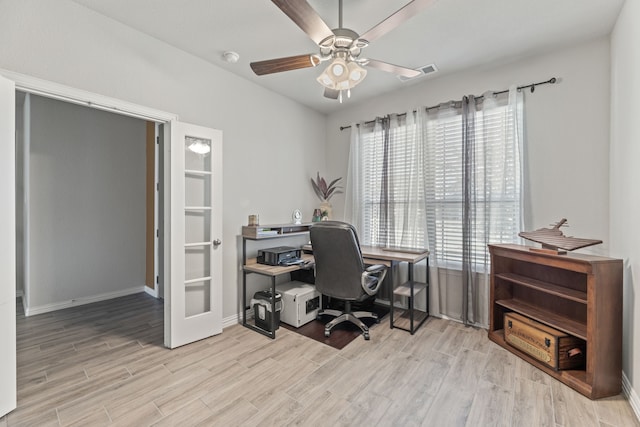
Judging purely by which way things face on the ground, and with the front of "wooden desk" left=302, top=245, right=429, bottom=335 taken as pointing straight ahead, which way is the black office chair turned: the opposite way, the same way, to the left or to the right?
the opposite way

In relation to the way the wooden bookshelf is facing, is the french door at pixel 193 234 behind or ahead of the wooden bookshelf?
ahead

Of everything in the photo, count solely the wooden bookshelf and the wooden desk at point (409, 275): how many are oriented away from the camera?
0

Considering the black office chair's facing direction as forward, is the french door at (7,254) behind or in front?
behind

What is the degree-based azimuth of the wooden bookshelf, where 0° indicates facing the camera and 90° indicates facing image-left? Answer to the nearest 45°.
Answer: approximately 45°

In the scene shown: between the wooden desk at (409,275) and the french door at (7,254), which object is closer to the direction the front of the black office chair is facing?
the wooden desk

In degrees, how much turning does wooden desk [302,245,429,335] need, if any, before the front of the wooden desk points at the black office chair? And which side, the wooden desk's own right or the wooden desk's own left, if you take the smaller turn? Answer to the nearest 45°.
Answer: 0° — it already faces it

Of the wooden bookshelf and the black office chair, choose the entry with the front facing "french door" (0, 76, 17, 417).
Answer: the wooden bookshelf

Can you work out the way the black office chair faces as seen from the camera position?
facing away from the viewer and to the right of the viewer

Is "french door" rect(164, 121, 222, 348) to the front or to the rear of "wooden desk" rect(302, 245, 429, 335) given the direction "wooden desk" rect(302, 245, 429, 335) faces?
to the front

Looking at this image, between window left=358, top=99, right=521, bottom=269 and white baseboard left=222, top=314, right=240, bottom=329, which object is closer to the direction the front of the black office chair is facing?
the window

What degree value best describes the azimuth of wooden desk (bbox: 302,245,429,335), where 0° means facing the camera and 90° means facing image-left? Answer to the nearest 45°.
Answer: approximately 45°

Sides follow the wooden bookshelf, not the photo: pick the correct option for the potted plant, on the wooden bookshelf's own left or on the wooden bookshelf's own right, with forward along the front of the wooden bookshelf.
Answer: on the wooden bookshelf's own right
